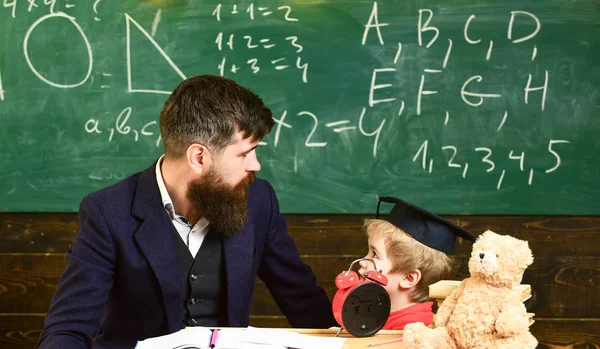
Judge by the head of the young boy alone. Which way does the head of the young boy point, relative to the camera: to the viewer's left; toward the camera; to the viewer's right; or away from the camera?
to the viewer's left

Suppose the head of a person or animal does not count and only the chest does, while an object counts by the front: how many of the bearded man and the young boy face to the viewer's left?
1

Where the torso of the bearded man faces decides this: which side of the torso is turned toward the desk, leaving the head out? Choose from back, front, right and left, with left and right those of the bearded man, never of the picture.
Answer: front

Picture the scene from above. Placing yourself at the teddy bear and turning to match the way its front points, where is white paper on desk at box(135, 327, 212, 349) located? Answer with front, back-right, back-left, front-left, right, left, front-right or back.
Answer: front-right

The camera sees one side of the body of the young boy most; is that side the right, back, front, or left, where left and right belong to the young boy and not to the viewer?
left

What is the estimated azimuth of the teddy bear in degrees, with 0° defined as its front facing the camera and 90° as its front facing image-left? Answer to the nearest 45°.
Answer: approximately 45°

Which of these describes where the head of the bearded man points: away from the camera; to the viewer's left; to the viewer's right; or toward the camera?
to the viewer's right

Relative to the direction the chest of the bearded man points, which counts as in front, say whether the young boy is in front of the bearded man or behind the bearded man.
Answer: in front
